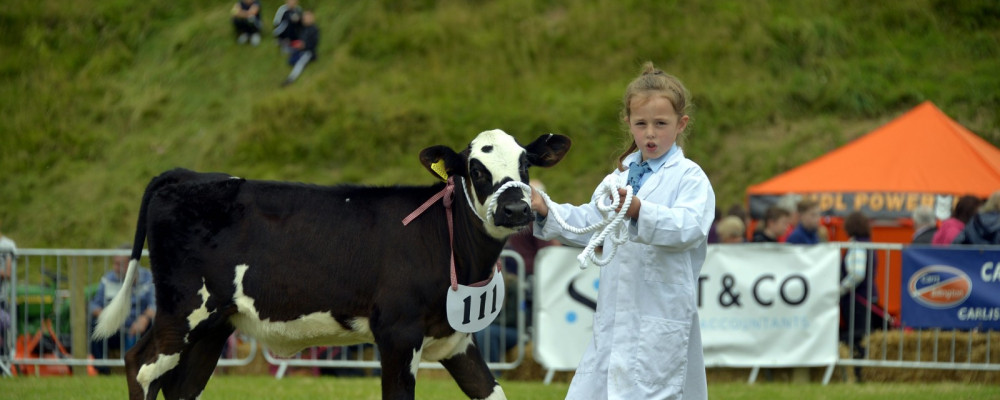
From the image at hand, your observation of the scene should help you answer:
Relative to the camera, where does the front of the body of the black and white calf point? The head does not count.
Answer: to the viewer's right

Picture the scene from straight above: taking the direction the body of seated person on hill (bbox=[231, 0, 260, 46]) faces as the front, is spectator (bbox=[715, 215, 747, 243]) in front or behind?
in front

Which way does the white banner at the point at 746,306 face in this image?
toward the camera

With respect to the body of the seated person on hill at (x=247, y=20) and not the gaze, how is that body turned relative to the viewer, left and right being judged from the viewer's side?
facing the viewer

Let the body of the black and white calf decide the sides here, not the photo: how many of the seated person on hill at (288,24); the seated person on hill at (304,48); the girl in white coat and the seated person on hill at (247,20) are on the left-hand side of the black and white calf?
3

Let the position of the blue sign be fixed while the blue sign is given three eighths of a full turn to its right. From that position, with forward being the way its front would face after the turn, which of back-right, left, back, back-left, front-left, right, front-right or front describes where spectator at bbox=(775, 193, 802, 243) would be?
front

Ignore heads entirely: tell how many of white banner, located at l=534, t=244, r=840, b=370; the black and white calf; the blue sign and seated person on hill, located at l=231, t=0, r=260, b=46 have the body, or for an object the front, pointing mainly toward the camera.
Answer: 3

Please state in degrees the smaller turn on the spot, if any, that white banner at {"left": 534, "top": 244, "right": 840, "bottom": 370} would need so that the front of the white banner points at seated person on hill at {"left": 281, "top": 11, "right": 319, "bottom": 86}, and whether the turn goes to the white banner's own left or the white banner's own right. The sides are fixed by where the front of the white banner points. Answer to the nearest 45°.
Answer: approximately 135° to the white banner's own right

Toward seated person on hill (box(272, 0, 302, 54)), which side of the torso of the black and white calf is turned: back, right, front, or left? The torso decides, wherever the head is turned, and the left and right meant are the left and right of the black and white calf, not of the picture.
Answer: left

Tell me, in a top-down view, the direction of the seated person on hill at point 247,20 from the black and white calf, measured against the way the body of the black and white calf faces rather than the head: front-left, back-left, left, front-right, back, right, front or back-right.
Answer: left

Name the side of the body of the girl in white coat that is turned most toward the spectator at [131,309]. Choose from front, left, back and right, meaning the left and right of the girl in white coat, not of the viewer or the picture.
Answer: right

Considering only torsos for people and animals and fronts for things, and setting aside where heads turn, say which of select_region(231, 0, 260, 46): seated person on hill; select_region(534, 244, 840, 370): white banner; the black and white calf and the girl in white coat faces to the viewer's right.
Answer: the black and white calf

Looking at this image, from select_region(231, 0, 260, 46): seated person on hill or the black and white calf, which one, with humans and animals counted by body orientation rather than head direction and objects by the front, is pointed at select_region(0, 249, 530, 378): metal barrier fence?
the seated person on hill
